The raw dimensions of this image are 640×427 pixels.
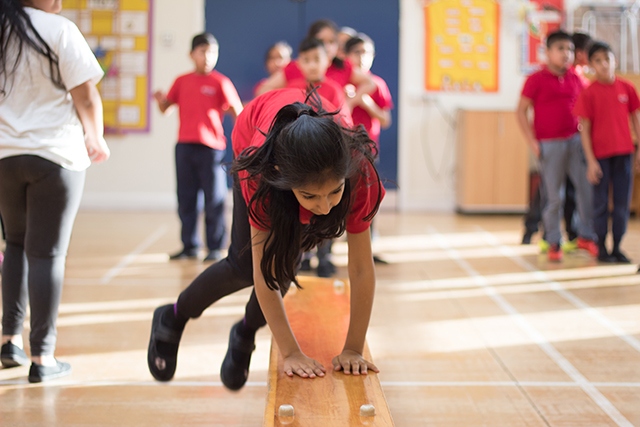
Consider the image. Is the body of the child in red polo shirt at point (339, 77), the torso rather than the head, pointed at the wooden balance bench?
yes

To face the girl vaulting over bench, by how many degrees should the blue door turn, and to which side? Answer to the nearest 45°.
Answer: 0° — it already faces them

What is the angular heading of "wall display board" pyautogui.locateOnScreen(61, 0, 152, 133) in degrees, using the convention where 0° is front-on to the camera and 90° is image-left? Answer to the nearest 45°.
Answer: approximately 0°

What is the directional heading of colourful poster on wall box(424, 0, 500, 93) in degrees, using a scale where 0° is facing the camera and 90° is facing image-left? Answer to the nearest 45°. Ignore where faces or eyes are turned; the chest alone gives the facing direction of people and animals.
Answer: approximately 0°

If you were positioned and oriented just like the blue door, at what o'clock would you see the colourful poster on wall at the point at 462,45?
The colourful poster on wall is roughly at 9 o'clock from the blue door.

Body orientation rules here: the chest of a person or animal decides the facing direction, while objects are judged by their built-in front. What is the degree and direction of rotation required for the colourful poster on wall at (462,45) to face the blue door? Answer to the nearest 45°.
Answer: approximately 90° to its right

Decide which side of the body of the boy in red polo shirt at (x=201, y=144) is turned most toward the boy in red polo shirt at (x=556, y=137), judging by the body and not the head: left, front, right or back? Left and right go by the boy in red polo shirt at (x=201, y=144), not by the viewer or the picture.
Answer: left
